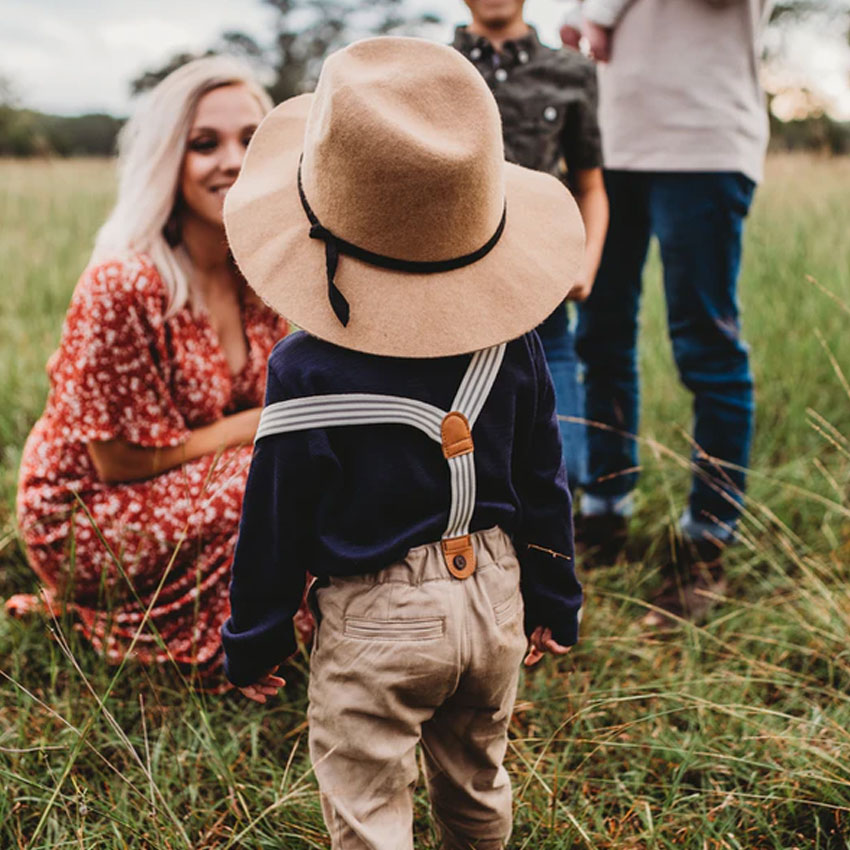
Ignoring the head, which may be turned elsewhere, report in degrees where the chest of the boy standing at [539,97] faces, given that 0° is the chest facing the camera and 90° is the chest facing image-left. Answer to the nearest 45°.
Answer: approximately 0°

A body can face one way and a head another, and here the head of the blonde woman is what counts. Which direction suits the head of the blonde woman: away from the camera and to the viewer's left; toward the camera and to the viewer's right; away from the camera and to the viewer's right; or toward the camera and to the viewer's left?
toward the camera and to the viewer's right

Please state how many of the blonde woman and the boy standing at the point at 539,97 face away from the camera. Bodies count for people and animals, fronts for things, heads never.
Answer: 0

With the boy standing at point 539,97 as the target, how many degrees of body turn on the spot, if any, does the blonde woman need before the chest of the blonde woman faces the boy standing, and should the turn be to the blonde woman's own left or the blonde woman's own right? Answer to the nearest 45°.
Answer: approximately 45° to the blonde woman's own left

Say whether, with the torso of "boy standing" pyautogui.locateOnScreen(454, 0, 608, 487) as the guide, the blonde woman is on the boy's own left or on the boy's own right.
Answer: on the boy's own right

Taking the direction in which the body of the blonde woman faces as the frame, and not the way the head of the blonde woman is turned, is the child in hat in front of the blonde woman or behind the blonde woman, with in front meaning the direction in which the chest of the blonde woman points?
in front

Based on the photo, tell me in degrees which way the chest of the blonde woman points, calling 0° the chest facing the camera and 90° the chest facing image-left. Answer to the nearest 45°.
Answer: approximately 315°
